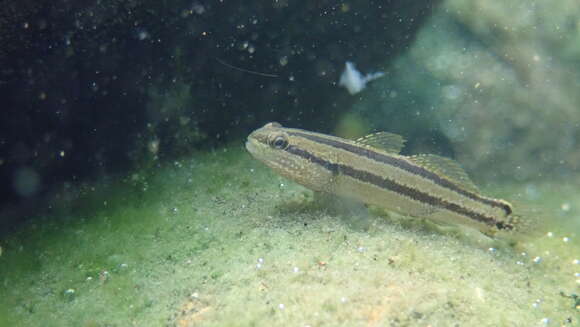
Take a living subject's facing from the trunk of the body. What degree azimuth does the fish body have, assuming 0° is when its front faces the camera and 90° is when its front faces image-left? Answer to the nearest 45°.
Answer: approximately 90°
